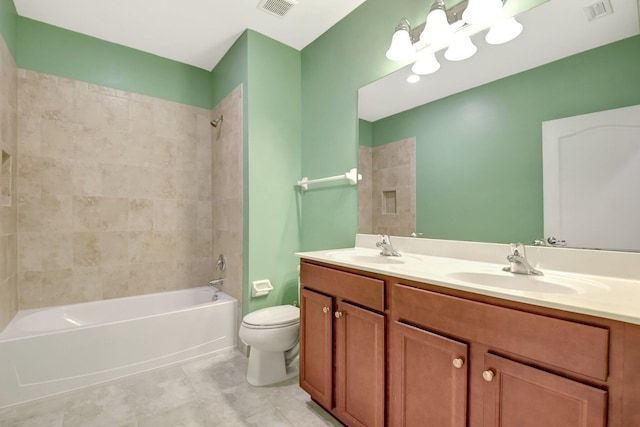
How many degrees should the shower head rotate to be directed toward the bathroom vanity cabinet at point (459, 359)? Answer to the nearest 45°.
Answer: approximately 90° to its left

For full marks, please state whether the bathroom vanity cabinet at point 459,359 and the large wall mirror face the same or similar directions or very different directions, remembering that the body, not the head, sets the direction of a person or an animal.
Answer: same or similar directions

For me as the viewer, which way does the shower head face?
facing to the left of the viewer

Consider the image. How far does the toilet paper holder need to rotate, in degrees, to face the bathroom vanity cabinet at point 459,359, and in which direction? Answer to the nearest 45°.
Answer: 0° — it already faces it

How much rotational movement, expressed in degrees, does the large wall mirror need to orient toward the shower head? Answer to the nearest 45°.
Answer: approximately 45° to its right

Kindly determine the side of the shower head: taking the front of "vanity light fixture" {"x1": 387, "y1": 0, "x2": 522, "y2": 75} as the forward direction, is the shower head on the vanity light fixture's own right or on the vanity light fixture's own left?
on the vanity light fixture's own right

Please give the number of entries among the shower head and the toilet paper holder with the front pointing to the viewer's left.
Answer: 1

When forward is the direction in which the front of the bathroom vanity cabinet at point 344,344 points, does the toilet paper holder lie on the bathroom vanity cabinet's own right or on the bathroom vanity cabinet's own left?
on the bathroom vanity cabinet's own right

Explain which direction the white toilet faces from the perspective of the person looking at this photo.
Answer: facing the viewer and to the left of the viewer

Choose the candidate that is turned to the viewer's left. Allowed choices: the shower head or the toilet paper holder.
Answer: the shower head
